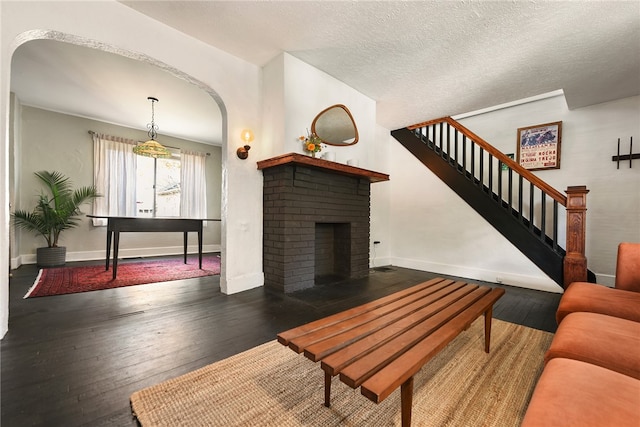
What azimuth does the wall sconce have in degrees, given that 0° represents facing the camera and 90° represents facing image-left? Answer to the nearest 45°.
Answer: approximately 315°

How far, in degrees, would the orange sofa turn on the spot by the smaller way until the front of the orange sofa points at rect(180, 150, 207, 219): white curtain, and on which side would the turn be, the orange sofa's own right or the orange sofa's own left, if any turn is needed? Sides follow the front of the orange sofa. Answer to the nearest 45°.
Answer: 0° — it already faces it

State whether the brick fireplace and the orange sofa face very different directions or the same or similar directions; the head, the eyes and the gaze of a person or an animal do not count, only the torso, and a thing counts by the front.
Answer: very different directions

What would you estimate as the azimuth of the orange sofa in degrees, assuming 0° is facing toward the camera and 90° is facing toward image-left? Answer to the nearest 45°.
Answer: approximately 90°

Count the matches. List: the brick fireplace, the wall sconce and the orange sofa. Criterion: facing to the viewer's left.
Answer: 1

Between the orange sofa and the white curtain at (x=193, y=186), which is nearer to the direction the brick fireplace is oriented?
the orange sofa

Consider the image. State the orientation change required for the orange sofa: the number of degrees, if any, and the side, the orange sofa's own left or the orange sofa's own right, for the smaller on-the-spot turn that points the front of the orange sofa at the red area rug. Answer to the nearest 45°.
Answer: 0° — it already faces it

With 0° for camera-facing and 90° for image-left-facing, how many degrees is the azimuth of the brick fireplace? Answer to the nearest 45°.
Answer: approximately 315°

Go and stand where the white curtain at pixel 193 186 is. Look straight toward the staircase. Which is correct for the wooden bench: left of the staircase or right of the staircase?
right

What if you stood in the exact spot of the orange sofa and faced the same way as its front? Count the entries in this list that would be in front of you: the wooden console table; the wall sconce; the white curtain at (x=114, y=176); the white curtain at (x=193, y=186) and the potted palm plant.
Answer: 5

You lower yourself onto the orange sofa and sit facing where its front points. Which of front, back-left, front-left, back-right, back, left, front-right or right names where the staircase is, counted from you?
right

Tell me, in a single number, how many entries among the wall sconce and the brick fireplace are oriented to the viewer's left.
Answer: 0

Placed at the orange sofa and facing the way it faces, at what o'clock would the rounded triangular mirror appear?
The rounded triangular mirror is roughly at 1 o'clock from the orange sofa.

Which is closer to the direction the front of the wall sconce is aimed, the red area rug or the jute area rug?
the jute area rug
